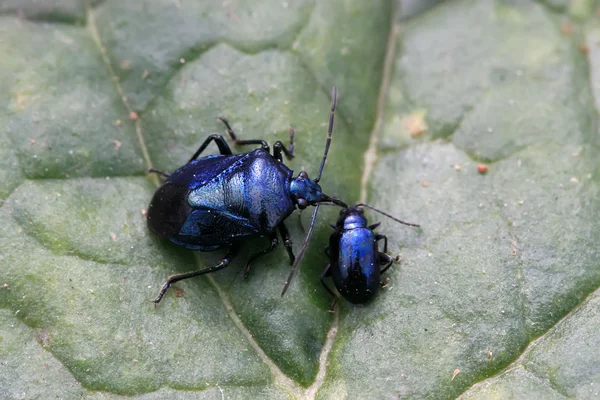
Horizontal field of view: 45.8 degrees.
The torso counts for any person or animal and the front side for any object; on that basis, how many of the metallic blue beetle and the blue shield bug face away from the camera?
1

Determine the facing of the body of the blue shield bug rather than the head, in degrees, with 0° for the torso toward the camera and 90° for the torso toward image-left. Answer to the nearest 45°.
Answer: approximately 270°

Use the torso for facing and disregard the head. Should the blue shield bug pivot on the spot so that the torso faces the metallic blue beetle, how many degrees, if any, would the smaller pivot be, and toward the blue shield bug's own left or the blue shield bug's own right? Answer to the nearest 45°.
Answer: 0° — it already faces it

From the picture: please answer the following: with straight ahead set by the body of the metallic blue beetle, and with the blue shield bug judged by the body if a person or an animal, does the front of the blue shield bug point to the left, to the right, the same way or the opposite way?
to the right

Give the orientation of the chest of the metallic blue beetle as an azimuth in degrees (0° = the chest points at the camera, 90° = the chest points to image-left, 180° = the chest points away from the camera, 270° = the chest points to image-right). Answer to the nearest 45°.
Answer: approximately 180°

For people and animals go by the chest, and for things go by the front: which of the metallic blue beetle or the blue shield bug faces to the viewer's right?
the blue shield bug

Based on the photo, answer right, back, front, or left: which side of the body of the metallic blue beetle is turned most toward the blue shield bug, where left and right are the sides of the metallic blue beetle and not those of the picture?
left
